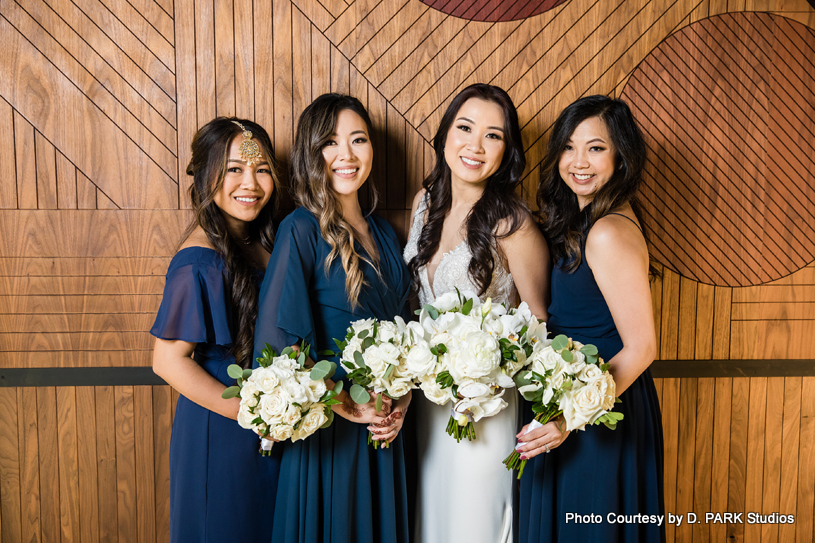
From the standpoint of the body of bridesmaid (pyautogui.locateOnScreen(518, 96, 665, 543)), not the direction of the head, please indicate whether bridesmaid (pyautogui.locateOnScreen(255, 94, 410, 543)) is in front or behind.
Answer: in front

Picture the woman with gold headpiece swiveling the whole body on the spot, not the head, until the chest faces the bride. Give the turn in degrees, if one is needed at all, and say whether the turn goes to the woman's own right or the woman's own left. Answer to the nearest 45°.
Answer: approximately 45° to the woman's own left

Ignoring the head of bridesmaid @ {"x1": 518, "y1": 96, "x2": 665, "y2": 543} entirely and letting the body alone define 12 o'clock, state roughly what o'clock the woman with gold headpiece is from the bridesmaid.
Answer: The woman with gold headpiece is roughly at 1 o'clock from the bridesmaid.

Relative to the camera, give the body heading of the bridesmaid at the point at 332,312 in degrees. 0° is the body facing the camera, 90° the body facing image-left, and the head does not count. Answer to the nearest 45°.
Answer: approximately 315°

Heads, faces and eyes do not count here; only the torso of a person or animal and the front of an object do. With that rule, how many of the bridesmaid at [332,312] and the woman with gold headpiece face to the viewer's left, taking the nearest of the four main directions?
0

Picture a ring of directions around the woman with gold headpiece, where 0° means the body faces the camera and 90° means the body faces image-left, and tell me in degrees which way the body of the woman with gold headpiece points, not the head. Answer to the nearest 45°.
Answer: approximately 315°

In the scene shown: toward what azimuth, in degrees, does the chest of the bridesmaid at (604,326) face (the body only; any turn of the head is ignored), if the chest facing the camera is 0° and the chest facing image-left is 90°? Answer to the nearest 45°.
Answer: approximately 45°

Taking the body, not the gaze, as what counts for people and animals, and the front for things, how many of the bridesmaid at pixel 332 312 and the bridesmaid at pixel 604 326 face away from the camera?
0

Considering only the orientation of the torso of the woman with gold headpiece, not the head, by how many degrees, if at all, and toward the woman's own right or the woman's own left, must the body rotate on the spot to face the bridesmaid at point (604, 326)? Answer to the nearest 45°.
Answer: approximately 45° to the woman's own left
